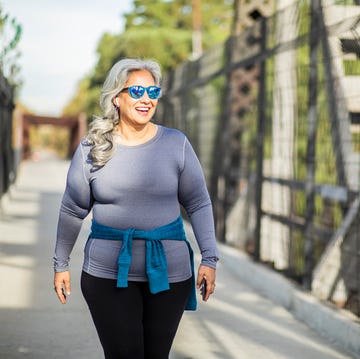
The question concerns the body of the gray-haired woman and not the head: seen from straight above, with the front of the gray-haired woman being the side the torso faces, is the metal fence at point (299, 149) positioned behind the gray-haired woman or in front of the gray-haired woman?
behind

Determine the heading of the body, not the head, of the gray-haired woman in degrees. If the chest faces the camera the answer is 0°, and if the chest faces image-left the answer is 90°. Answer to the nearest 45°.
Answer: approximately 0°
